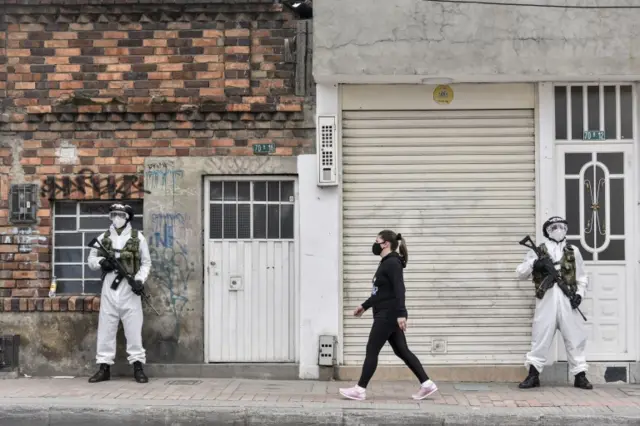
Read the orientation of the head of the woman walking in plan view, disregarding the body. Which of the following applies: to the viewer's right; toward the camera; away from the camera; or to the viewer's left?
to the viewer's left

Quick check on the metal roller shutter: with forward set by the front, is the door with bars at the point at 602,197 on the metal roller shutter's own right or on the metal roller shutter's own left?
on the metal roller shutter's own left

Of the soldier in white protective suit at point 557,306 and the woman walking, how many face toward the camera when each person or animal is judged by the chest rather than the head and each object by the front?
1

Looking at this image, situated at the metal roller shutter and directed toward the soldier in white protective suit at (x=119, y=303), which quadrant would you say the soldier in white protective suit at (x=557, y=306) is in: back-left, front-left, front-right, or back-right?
back-left

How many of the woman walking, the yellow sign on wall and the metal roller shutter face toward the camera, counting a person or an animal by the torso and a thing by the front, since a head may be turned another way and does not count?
2

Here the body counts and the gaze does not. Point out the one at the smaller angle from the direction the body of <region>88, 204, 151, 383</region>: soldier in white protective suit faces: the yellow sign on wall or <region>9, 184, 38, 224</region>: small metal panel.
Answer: the yellow sign on wall

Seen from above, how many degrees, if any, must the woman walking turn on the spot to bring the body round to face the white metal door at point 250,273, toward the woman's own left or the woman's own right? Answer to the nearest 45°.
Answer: approximately 45° to the woman's own right

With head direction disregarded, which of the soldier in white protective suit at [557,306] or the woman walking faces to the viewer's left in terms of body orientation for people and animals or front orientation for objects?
the woman walking

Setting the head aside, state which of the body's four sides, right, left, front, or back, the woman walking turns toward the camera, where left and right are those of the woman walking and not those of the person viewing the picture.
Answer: left

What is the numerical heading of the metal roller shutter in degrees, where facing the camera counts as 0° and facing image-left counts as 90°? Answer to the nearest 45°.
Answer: approximately 0°

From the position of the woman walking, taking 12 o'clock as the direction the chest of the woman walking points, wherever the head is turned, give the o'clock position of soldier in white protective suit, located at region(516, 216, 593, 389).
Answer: The soldier in white protective suit is roughly at 5 o'clock from the woman walking.
